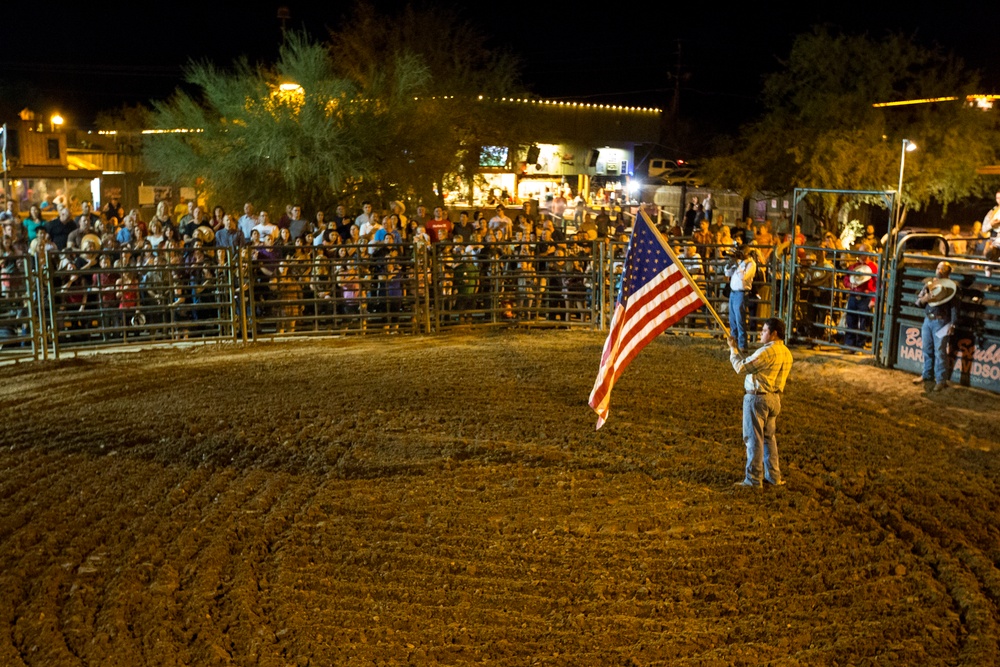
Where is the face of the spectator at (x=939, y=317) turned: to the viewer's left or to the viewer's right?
to the viewer's left

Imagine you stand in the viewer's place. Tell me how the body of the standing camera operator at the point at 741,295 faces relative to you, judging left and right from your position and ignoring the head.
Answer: facing the viewer and to the left of the viewer

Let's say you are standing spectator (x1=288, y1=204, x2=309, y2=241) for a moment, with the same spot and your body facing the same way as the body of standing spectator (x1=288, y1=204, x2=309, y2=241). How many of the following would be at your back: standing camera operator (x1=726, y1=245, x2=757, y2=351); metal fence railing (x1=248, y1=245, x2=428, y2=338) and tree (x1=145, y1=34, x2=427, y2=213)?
1

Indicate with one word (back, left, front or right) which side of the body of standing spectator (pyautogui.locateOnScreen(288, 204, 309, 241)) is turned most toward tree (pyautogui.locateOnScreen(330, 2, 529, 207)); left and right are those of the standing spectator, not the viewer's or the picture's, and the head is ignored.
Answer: back

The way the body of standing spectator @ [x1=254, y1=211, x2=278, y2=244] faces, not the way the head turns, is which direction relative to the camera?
toward the camera

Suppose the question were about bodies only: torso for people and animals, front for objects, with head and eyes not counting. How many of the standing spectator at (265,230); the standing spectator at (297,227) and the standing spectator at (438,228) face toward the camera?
3

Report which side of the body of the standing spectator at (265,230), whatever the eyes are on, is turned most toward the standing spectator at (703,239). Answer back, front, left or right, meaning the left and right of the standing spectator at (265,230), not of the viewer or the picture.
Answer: left

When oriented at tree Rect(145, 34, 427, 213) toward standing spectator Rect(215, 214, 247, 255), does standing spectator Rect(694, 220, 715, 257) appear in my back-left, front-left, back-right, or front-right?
front-left

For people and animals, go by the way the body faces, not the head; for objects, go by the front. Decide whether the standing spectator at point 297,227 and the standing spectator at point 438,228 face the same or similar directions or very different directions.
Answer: same or similar directions

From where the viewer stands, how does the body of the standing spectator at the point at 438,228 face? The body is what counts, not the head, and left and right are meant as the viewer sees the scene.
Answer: facing the viewer

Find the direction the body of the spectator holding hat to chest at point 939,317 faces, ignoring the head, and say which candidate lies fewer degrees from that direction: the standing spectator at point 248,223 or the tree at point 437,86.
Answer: the standing spectator

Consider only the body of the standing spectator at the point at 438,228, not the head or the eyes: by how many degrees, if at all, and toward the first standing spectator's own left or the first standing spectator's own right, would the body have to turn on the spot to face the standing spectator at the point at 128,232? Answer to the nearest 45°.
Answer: approximately 90° to the first standing spectator's own right

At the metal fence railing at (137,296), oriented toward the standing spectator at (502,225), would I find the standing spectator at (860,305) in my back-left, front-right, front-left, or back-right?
front-right
